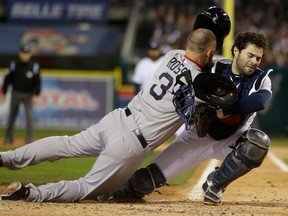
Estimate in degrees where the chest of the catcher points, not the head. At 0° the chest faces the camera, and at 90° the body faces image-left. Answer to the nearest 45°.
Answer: approximately 0°

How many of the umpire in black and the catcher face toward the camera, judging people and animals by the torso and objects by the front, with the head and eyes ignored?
2

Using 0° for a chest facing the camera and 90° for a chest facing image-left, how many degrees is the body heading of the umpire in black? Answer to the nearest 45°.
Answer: approximately 0°

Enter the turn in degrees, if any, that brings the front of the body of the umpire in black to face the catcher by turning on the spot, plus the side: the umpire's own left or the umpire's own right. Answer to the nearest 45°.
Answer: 0° — they already face them
